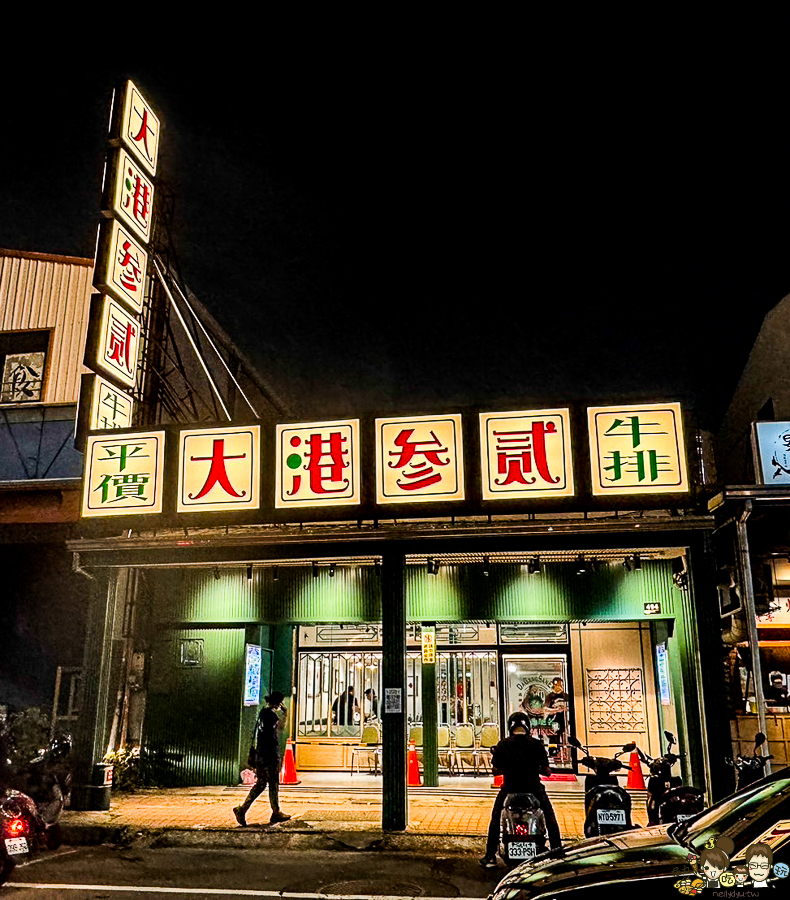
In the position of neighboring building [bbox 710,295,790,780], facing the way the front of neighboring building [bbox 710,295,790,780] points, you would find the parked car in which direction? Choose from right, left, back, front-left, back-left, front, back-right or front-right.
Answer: front

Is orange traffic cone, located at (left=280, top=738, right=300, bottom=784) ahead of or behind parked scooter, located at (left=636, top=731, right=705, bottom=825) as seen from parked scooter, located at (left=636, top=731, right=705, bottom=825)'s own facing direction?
ahead

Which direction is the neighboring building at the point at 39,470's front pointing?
toward the camera

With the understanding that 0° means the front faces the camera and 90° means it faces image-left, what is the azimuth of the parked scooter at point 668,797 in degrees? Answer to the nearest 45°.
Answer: approximately 135°

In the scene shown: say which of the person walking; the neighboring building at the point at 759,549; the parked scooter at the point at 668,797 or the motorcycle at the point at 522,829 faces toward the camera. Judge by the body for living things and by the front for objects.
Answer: the neighboring building

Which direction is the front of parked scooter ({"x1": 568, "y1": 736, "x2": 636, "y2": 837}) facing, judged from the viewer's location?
facing away from the viewer

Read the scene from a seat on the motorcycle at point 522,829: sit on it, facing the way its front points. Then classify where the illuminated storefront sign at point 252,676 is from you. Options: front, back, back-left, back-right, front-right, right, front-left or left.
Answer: front-left

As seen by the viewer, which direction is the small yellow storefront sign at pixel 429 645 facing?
toward the camera

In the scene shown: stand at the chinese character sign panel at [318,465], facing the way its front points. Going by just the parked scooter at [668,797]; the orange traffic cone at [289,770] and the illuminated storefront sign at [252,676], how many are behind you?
2

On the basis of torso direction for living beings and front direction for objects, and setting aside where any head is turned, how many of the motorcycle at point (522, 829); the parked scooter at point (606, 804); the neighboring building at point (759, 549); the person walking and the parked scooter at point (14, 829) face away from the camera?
3

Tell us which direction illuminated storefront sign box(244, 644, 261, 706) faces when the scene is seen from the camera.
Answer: facing the viewer

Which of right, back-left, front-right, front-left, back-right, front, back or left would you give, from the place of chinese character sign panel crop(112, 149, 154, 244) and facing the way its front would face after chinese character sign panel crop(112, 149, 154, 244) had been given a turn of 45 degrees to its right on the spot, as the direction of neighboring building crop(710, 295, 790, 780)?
left

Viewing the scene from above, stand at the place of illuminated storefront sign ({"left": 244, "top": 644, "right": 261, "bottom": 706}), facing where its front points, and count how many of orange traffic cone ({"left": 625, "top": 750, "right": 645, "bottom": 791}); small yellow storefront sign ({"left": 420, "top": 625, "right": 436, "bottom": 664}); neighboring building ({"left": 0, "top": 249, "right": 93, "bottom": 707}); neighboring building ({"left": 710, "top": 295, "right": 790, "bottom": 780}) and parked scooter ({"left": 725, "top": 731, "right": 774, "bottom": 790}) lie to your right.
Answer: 1
